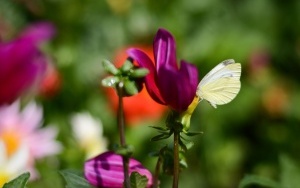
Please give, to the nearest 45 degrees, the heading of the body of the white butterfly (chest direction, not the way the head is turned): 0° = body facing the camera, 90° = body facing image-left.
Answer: approximately 90°
